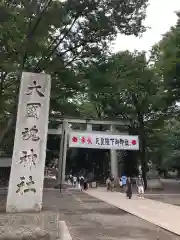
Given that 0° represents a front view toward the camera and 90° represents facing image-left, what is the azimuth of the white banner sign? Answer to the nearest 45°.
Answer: approximately 0°

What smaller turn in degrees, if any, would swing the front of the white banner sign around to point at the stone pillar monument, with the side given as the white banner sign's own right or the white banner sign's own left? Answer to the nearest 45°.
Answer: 0° — it already faces it
